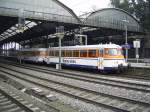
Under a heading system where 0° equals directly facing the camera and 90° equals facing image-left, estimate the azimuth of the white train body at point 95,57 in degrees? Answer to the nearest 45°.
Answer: approximately 315°
